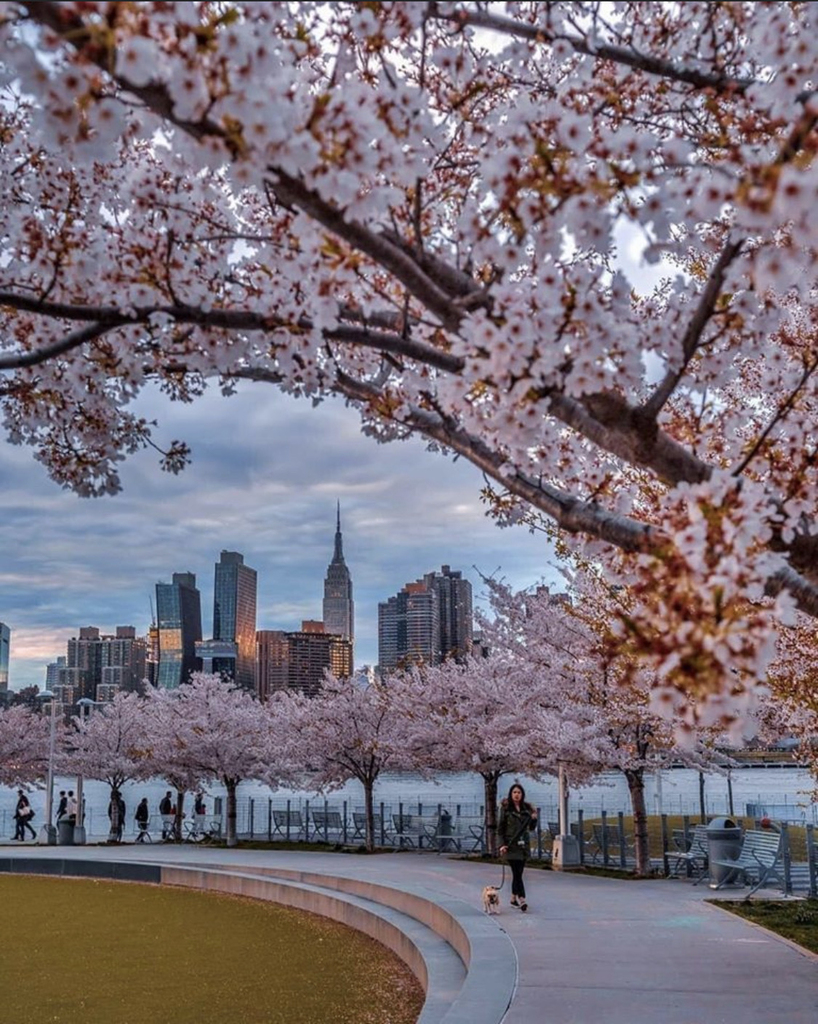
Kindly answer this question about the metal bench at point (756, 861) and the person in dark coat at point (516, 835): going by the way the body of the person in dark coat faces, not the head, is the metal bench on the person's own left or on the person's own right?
on the person's own left

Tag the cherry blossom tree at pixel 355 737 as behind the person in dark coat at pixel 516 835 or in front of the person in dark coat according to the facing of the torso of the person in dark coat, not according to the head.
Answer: behind

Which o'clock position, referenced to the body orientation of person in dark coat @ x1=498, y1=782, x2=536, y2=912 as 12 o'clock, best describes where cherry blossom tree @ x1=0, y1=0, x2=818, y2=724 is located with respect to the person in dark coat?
The cherry blossom tree is roughly at 12 o'clock from the person in dark coat.

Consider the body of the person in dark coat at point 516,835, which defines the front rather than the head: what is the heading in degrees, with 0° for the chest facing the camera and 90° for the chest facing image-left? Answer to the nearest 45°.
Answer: approximately 0°
